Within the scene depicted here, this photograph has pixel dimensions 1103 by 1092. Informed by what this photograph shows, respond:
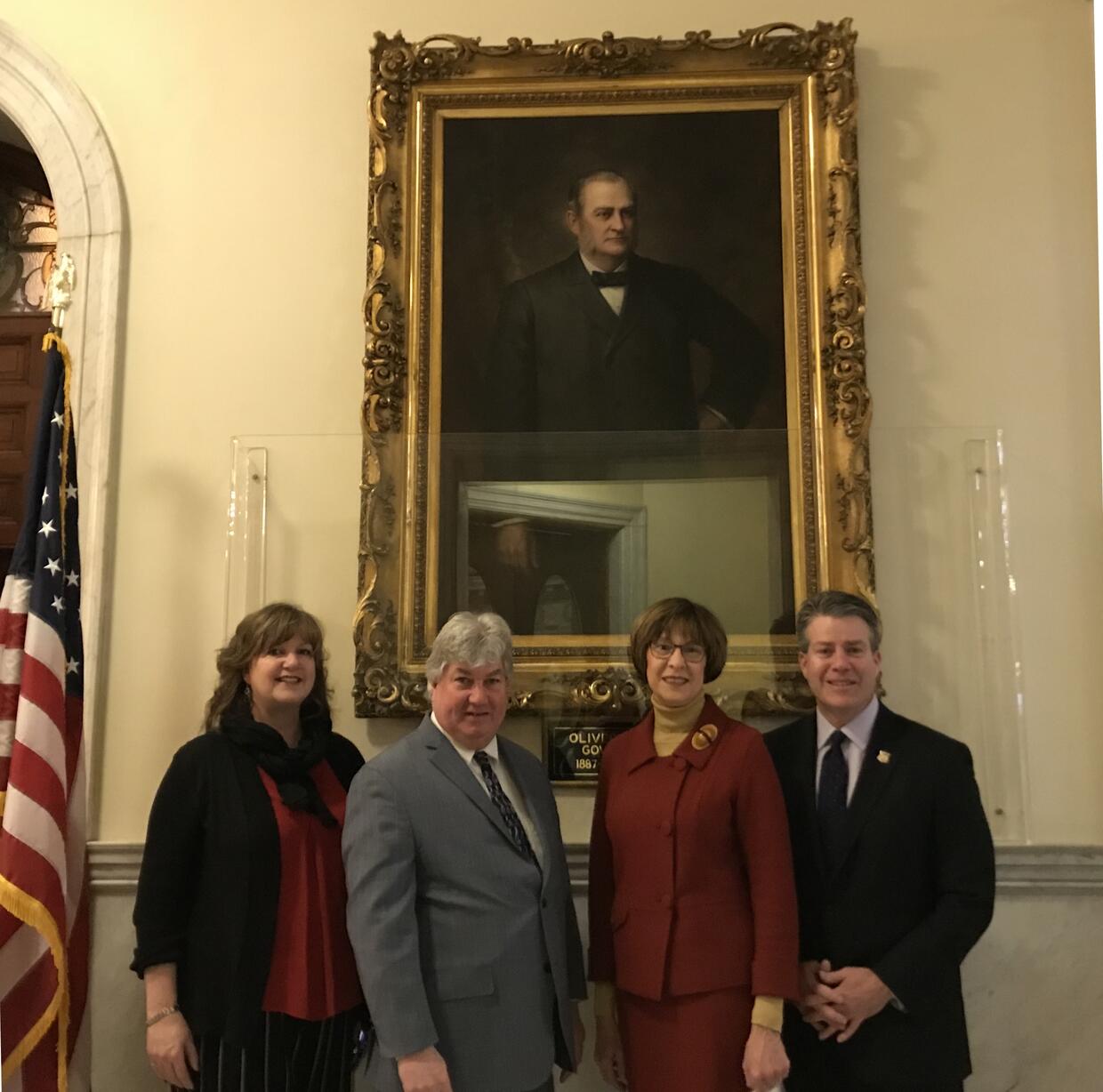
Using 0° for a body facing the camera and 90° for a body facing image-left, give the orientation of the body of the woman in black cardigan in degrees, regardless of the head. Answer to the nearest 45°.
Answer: approximately 315°

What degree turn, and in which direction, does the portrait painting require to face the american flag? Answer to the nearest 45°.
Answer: approximately 90° to its right

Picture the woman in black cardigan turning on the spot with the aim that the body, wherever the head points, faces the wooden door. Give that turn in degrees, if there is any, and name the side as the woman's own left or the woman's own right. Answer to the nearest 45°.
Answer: approximately 180°

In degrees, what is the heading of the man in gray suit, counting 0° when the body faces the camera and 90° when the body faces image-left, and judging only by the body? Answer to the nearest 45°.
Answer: approximately 315°

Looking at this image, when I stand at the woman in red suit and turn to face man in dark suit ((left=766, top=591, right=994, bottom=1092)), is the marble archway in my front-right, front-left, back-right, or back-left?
back-left

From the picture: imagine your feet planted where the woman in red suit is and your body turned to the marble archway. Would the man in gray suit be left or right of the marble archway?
left
